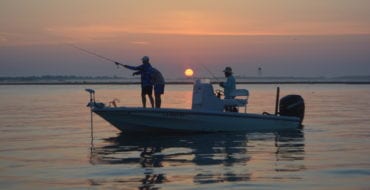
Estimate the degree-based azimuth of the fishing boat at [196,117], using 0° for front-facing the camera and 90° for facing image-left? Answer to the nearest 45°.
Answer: approximately 90°
